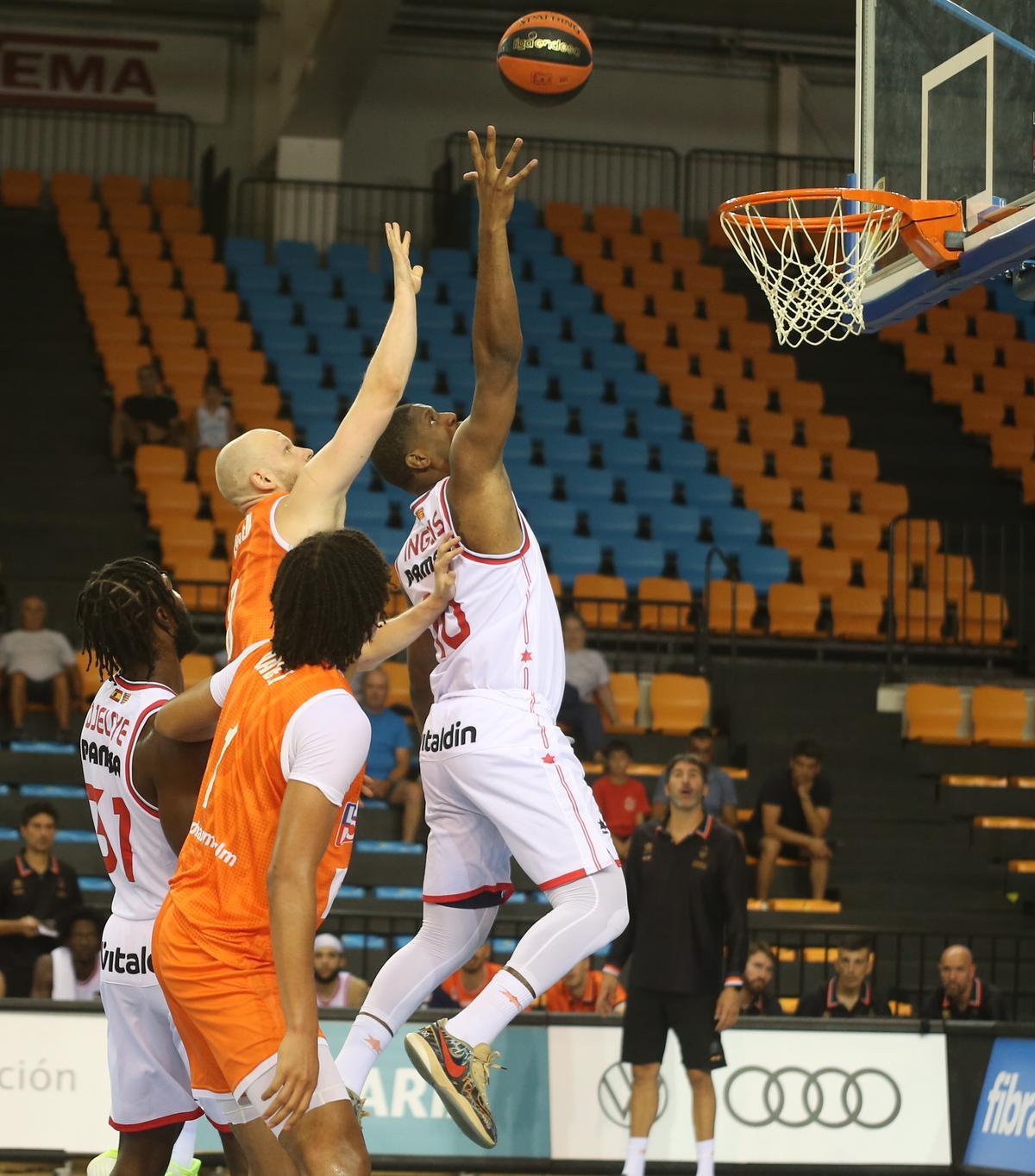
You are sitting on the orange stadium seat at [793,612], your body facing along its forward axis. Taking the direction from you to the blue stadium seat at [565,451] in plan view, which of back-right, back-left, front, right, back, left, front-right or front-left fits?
back-right

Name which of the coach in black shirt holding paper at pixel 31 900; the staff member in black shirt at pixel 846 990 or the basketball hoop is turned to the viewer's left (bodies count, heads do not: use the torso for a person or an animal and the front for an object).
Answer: the basketball hoop

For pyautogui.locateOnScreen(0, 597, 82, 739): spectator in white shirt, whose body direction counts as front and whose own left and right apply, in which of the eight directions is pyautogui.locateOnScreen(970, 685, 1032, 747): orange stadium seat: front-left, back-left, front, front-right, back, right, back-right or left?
left

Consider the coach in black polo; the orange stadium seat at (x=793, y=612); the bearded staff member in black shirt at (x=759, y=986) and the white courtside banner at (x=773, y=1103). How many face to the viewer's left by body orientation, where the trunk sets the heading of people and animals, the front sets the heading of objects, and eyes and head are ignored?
0

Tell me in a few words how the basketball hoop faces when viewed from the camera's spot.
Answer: facing to the left of the viewer

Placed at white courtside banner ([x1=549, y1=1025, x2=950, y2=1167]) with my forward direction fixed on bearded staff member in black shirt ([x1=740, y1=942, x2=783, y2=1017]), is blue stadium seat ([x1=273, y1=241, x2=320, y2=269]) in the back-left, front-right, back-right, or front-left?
front-left

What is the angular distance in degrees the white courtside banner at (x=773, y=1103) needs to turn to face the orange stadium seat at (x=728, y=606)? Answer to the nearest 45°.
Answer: approximately 180°

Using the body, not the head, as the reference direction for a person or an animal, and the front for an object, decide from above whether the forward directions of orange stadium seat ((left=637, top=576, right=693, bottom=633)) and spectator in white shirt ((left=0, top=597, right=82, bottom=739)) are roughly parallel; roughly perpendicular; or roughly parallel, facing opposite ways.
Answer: roughly parallel

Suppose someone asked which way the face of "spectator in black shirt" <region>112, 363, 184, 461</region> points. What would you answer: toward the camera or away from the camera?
toward the camera

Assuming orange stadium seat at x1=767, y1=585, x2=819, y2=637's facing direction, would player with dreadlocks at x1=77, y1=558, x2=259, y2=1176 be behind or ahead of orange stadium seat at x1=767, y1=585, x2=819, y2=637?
ahead

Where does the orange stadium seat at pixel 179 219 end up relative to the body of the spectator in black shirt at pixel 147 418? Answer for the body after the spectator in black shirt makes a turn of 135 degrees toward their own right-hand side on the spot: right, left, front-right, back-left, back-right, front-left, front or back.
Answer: front-right

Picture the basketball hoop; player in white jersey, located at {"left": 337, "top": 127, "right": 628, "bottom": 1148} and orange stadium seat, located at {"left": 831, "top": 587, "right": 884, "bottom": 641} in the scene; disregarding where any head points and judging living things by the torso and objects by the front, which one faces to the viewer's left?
the basketball hoop

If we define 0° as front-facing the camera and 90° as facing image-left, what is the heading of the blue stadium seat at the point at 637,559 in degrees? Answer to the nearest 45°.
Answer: approximately 0°

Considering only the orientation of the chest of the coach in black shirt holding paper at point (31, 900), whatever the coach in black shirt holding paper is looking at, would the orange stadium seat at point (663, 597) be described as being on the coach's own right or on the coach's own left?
on the coach's own left

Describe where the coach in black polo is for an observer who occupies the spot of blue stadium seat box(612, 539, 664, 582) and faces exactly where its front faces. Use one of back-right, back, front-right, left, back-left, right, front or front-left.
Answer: front

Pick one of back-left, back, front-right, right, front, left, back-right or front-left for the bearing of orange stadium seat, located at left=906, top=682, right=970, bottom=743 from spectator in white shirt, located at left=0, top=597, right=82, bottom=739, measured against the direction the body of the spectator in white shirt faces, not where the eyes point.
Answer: left

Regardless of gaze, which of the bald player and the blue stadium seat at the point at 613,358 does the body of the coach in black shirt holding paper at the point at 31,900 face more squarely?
the bald player

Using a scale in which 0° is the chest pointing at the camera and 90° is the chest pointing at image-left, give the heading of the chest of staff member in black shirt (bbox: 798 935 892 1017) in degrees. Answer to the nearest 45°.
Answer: approximately 0°

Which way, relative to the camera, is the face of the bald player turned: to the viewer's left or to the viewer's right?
to the viewer's right

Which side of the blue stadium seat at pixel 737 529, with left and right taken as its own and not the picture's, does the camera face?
front

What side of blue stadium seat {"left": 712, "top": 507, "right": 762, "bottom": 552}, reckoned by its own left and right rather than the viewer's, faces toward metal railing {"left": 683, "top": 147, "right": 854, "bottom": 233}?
back

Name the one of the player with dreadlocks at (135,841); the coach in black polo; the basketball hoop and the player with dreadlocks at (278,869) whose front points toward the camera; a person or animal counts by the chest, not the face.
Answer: the coach in black polo
